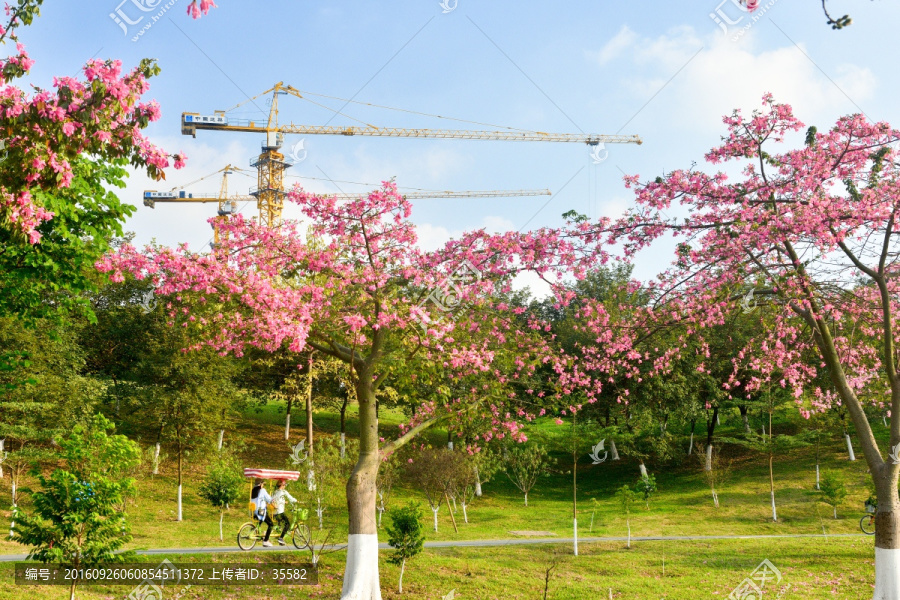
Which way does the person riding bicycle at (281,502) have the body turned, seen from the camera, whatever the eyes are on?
to the viewer's right

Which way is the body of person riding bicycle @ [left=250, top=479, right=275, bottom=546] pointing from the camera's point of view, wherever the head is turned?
to the viewer's right

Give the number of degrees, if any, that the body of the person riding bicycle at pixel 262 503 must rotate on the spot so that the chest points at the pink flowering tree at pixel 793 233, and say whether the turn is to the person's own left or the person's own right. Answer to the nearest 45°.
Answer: approximately 45° to the person's own right

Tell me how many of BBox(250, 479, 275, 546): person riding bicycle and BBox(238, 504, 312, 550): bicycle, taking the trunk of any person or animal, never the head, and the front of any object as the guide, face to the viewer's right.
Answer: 2

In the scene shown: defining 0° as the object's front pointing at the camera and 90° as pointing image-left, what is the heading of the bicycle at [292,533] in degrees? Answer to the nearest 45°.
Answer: approximately 270°

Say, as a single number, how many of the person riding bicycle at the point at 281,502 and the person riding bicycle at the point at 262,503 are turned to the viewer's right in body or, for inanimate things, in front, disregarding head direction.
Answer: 2

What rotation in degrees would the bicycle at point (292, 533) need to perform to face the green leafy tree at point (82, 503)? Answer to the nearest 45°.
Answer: approximately 135° to its right
